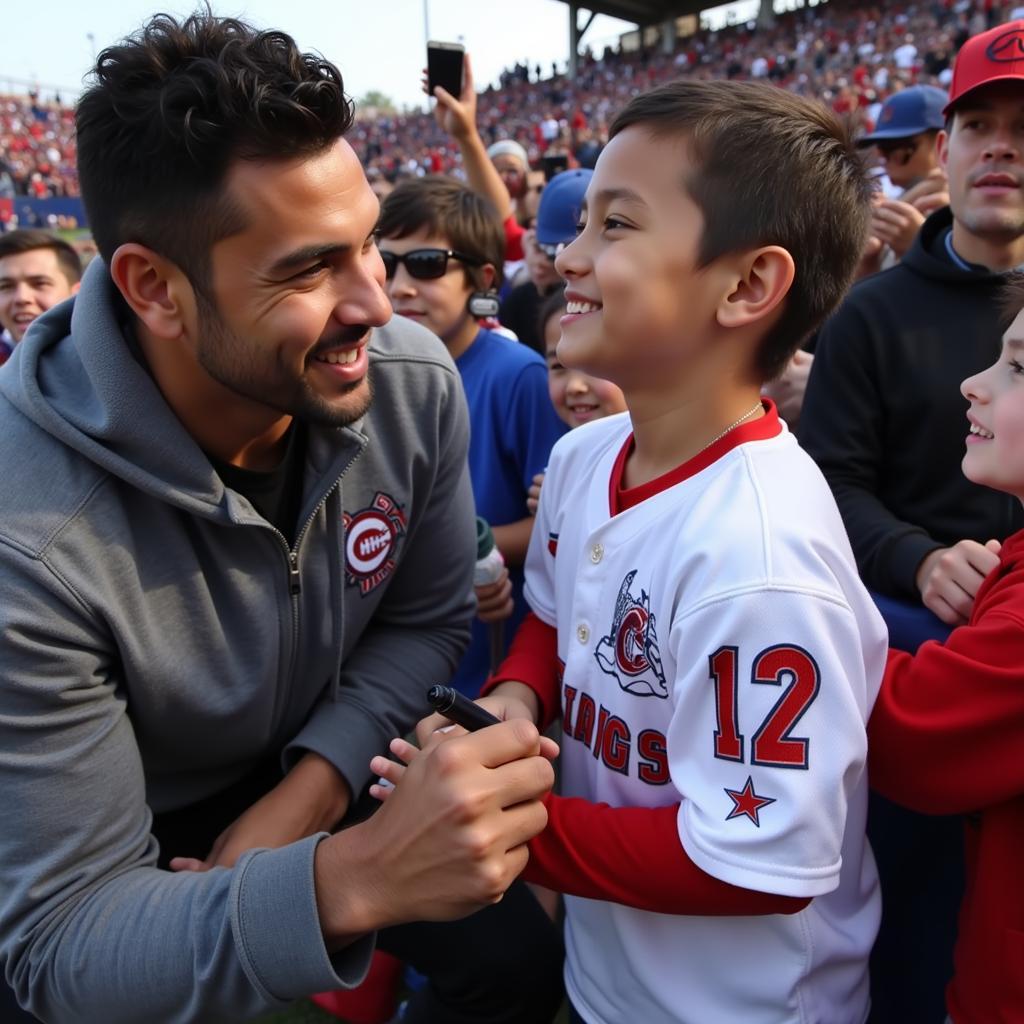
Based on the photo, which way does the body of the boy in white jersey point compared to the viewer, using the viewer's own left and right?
facing the viewer and to the left of the viewer

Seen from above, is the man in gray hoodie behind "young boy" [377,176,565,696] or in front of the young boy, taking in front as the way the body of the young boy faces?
in front

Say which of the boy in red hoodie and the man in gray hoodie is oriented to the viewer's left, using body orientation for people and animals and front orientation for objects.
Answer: the boy in red hoodie

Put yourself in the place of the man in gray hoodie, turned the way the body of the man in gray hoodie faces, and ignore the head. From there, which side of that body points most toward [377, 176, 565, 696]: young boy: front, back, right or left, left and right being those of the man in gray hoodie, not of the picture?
left

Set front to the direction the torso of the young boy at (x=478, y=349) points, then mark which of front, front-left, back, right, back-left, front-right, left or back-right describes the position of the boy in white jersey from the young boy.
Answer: front-left

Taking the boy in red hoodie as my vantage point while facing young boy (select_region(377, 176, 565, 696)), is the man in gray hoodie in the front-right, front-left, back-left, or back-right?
front-left

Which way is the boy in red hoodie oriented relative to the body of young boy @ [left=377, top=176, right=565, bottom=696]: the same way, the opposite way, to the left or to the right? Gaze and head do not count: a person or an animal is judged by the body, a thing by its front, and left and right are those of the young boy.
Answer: to the right

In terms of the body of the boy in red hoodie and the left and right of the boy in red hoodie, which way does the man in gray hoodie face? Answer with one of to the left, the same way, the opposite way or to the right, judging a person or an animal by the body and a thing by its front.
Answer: the opposite way

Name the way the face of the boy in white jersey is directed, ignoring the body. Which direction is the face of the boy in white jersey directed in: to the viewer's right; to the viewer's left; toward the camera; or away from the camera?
to the viewer's left

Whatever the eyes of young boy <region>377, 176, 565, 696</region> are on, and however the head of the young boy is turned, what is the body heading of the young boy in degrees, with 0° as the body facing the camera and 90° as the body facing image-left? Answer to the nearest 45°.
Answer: approximately 45°

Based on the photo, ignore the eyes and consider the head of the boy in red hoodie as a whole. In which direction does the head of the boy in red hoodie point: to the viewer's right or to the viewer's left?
to the viewer's left

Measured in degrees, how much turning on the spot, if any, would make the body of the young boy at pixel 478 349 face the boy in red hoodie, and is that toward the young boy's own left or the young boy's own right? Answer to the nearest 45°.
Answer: approximately 45° to the young boy's own left

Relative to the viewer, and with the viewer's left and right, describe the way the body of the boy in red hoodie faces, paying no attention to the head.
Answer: facing to the left of the viewer

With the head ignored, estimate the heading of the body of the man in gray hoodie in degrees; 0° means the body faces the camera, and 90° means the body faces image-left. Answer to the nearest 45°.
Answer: approximately 315°

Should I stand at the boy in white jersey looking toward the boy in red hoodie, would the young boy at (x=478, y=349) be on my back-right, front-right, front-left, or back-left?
back-left

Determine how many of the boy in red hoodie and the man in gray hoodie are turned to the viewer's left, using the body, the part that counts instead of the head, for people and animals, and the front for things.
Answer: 1
